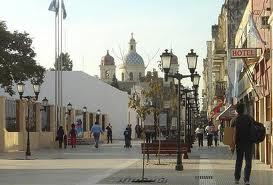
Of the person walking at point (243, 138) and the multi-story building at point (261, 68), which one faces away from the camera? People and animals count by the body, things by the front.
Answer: the person walking

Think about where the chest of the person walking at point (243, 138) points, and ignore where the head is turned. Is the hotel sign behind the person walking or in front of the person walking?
in front

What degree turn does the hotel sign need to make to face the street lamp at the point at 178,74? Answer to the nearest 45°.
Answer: approximately 45° to its right

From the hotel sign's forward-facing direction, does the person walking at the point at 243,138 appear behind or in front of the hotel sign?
in front

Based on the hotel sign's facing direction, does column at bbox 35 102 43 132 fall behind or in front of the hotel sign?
behind

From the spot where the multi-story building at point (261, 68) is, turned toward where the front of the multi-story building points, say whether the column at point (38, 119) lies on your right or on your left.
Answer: on your right

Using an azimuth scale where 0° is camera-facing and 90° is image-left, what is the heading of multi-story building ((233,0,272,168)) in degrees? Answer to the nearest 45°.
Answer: approximately 90°

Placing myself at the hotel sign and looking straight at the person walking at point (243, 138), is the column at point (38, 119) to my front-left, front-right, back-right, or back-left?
back-right

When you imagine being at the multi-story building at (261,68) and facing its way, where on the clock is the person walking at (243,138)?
The person walking is roughly at 9 o'clock from the multi-story building.

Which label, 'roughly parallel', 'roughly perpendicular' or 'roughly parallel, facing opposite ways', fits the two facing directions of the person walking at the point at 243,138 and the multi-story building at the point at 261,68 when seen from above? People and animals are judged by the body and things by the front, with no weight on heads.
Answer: roughly perpendicular

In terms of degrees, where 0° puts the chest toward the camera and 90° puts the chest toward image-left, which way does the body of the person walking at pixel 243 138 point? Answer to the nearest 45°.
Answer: approximately 180°
